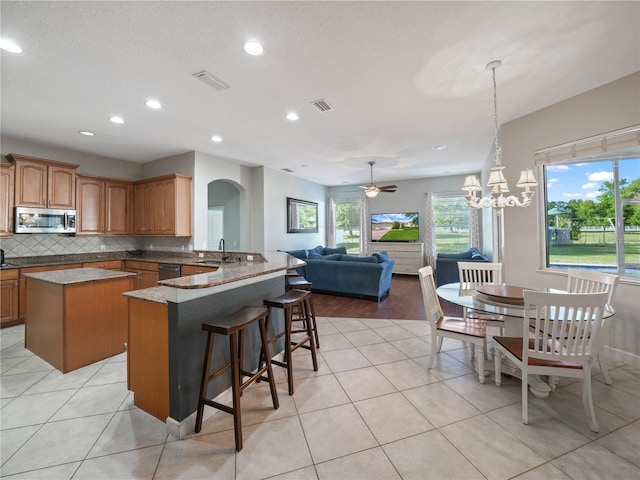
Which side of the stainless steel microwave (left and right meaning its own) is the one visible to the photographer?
front

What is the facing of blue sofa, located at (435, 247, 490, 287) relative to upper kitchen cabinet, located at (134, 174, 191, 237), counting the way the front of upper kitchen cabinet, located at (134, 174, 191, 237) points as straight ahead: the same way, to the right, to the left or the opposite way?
to the right

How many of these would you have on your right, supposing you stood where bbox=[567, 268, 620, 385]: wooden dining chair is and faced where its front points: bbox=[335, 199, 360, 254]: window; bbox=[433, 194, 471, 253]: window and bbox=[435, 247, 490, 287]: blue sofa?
3

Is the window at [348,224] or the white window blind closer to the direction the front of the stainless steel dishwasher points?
the white window blind

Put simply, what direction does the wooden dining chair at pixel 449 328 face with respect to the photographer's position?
facing to the right of the viewer

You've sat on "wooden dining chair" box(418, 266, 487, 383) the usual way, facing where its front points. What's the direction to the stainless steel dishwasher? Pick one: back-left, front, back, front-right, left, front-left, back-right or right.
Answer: back

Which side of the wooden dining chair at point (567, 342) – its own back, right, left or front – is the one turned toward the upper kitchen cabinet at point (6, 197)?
left

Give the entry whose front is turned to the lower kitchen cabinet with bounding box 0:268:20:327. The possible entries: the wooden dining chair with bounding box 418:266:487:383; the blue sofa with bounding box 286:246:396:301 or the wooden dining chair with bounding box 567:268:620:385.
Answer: the wooden dining chair with bounding box 567:268:620:385

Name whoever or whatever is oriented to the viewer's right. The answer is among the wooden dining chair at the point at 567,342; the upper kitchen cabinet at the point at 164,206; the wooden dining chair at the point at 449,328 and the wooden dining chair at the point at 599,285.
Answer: the wooden dining chair at the point at 449,328

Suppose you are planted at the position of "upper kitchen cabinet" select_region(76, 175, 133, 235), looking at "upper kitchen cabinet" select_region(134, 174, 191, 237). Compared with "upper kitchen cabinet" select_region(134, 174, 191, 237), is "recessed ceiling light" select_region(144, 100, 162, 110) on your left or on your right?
right

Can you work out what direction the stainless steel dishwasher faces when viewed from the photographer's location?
facing the viewer and to the left of the viewer

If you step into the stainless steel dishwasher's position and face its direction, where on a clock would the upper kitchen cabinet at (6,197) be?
The upper kitchen cabinet is roughly at 2 o'clock from the stainless steel dishwasher.

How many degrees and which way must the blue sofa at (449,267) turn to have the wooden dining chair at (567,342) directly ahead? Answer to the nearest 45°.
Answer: approximately 90° to its left

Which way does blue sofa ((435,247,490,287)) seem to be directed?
to the viewer's left

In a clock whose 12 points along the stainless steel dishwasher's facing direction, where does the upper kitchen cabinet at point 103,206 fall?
The upper kitchen cabinet is roughly at 3 o'clock from the stainless steel dishwasher.

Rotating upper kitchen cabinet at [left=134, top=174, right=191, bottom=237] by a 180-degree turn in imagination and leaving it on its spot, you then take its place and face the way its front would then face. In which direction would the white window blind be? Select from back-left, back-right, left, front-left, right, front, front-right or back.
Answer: right

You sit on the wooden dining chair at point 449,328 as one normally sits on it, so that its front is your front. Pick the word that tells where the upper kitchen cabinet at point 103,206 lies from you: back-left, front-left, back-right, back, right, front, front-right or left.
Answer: back
